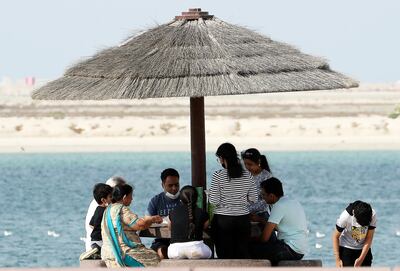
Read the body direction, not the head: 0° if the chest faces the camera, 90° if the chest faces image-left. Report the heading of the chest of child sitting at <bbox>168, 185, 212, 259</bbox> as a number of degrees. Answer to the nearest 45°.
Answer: approximately 180°

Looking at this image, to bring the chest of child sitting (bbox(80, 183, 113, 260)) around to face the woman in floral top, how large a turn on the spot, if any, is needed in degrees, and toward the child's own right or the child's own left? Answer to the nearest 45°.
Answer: approximately 90° to the child's own right

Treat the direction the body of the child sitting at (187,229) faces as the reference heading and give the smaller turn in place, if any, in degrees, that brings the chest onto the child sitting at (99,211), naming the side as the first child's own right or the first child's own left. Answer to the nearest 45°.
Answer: approximately 45° to the first child's own left

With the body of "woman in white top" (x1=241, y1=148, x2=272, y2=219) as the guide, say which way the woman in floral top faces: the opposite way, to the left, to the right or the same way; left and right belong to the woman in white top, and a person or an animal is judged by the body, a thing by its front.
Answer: the opposite way

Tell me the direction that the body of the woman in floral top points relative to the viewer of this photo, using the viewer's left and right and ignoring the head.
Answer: facing away from the viewer and to the right of the viewer

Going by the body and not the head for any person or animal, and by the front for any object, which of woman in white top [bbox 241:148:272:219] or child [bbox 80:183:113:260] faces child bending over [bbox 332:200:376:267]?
child [bbox 80:183:113:260]

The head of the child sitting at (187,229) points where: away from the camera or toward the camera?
away from the camera

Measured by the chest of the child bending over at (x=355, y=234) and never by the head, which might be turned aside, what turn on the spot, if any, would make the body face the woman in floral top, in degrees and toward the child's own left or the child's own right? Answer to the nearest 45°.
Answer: approximately 45° to the child's own right

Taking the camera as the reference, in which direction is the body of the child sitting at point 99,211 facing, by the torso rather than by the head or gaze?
to the viewer's right

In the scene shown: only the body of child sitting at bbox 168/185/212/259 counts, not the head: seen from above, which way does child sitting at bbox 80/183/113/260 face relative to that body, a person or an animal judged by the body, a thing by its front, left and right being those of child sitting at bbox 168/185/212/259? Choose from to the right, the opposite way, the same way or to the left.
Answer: to the right
